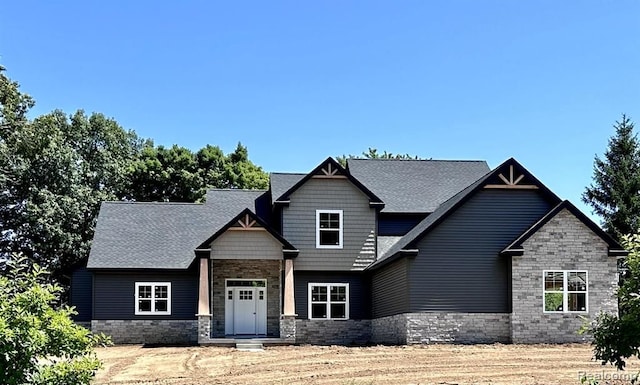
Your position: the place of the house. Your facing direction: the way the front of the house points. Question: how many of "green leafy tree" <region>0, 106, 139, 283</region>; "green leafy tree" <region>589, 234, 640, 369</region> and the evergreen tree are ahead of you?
1

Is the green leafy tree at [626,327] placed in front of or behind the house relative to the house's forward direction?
in front

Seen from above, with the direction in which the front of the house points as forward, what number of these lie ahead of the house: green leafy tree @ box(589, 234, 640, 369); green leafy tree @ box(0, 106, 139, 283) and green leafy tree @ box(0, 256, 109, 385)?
2

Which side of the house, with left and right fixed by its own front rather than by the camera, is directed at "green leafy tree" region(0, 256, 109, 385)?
front

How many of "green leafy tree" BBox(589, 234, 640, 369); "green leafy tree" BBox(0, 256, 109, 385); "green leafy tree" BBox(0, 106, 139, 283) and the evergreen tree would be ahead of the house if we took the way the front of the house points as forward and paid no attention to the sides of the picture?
2

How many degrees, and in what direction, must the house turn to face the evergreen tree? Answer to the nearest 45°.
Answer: approximately 135° to its left

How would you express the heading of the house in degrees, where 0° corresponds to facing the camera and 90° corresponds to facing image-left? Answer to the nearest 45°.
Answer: approximately 0°
